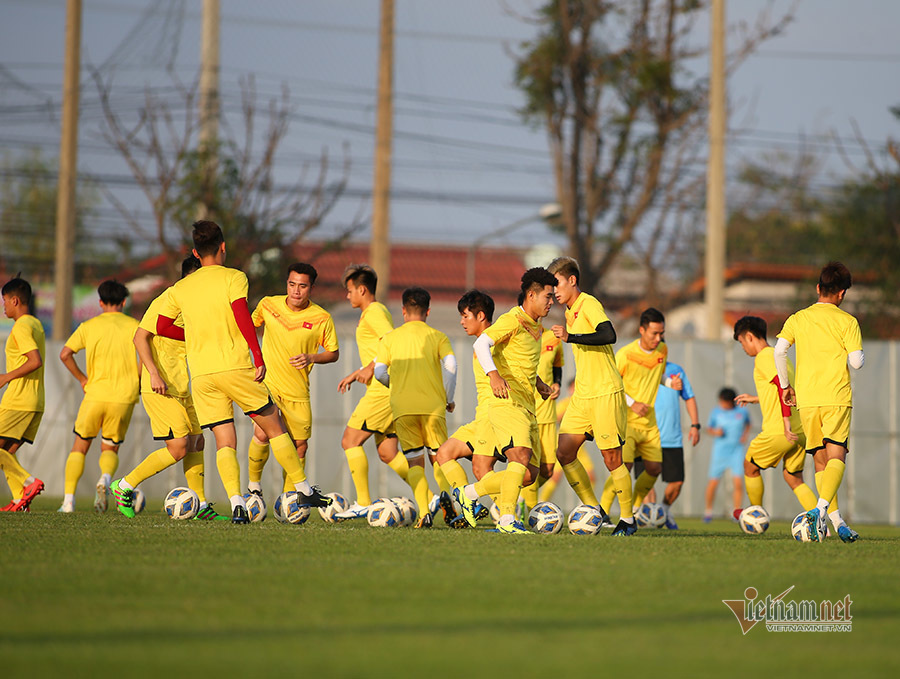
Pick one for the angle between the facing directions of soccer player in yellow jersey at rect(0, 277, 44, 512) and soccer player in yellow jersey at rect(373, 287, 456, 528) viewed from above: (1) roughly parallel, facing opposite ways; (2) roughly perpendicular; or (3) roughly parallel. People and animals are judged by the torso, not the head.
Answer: roughly perpendicular

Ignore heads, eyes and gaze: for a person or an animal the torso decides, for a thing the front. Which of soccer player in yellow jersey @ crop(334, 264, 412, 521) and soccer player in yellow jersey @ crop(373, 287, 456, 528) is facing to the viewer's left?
soccer player in yellow jersey @ crop(334, 264, 412, 521)

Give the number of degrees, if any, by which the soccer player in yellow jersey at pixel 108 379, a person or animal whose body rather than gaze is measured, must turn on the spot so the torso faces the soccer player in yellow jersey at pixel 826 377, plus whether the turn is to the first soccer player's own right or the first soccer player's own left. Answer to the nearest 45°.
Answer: approximately 135° to the first soccer player's own right

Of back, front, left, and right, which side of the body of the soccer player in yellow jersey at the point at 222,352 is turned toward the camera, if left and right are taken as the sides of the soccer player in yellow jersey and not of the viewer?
back

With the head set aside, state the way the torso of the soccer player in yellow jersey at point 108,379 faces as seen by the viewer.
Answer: away from the camera

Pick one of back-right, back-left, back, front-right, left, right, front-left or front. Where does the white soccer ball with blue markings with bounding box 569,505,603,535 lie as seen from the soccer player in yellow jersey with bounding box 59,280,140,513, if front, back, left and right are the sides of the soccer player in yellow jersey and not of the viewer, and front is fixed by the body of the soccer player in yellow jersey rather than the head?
back-right

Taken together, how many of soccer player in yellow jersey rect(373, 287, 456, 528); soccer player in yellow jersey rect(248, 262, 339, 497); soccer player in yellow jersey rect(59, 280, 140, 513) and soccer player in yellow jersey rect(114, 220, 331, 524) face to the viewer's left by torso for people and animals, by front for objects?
0

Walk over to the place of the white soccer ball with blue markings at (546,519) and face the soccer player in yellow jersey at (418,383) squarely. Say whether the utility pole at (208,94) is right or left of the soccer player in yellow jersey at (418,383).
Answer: right

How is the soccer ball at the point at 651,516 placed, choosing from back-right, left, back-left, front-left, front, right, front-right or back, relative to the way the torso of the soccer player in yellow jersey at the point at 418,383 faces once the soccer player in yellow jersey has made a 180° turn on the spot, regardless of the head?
back-left

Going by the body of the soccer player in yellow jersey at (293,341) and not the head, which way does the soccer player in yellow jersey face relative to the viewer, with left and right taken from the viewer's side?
facing the viewer

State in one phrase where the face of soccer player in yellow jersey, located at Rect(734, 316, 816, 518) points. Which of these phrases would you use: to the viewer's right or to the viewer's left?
to the viewer's left

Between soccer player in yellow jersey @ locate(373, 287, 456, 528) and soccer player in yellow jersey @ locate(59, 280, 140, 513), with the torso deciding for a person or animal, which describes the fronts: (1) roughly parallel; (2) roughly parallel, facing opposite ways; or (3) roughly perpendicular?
roughly parallel

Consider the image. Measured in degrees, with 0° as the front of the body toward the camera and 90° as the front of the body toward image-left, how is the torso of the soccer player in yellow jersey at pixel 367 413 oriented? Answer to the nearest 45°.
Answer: approximately 90°

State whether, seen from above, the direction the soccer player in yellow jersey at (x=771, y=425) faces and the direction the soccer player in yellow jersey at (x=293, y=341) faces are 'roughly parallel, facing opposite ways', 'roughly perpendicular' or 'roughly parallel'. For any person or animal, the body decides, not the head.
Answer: roughly perpendicular

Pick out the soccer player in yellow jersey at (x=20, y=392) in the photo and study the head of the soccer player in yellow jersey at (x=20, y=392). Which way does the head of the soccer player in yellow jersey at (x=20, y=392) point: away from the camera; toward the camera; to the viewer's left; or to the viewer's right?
to the viewer's left

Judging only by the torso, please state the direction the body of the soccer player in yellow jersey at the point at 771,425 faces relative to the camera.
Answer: to the viewer's left

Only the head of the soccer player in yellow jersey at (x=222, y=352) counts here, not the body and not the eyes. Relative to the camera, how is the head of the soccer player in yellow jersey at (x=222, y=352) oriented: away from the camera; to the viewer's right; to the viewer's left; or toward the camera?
away from the camera
